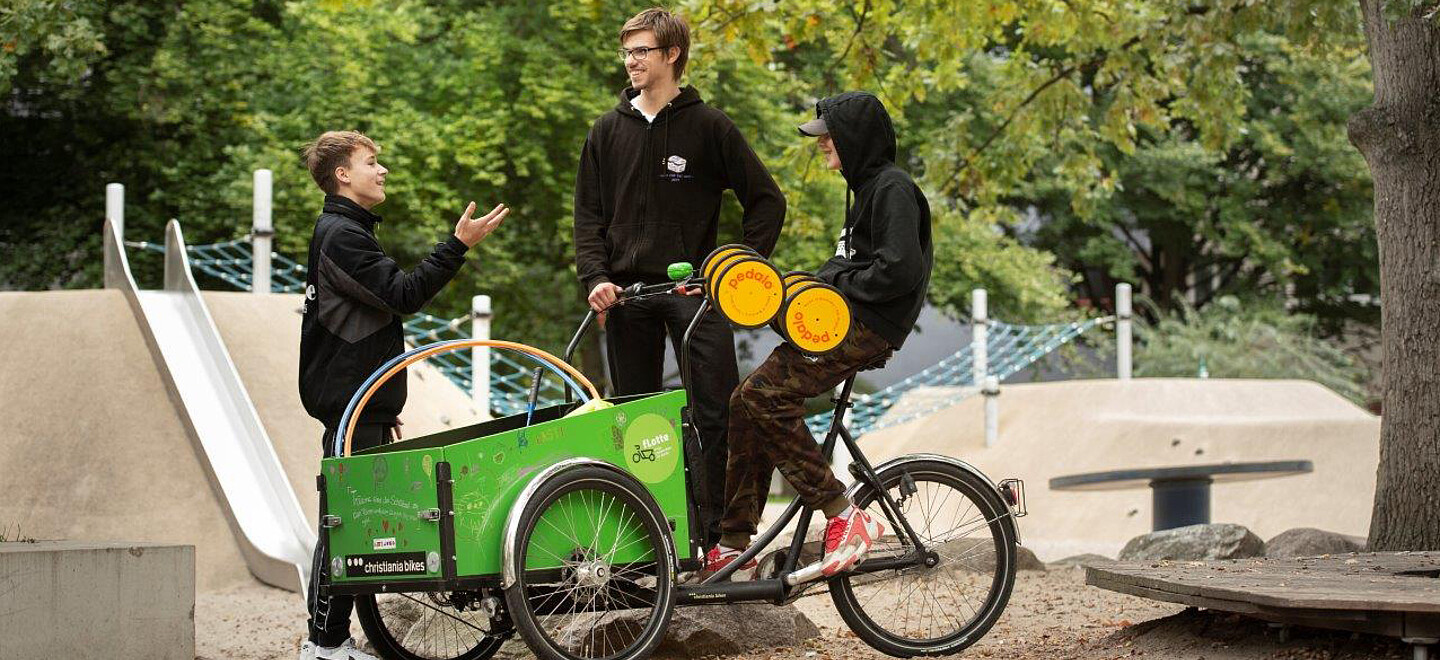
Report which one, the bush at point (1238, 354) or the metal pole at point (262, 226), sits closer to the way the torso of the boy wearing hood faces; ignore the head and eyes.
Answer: the metal pole

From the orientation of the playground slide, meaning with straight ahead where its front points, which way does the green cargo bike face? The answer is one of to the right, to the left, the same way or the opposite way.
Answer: to the right

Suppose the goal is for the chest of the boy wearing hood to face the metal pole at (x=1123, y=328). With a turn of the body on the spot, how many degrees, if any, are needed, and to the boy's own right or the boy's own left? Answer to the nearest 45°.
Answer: approximately 90° to the boy's own right

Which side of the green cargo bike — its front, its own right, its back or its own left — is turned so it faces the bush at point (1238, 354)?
back

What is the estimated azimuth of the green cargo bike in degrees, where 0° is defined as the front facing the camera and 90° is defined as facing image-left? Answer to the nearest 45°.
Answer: approximately 45°

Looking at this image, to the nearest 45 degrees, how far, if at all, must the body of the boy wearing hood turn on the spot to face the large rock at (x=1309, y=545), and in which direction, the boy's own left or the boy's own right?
approximately 135° to the boy's own right

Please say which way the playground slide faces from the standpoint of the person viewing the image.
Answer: facing the viewer and to the right of the viewer

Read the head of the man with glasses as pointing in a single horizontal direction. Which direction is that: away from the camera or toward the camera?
toward the camera

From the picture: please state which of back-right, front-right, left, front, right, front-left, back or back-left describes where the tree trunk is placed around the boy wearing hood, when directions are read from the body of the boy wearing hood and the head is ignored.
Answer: back-right

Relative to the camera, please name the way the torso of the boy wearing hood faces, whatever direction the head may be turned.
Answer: to the viewer's left

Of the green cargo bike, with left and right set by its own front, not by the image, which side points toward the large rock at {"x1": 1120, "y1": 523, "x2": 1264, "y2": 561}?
back

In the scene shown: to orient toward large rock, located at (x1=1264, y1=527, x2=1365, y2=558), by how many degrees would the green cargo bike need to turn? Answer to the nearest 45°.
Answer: approximately 180°

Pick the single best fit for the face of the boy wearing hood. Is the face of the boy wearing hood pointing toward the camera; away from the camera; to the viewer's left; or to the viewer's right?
to the viewer's left

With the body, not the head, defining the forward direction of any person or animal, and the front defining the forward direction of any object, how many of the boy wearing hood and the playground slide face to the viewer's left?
1

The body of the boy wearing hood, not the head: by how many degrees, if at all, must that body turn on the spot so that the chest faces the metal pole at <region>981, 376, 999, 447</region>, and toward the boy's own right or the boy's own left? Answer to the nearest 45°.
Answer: approximately 90° to the boy's own right
